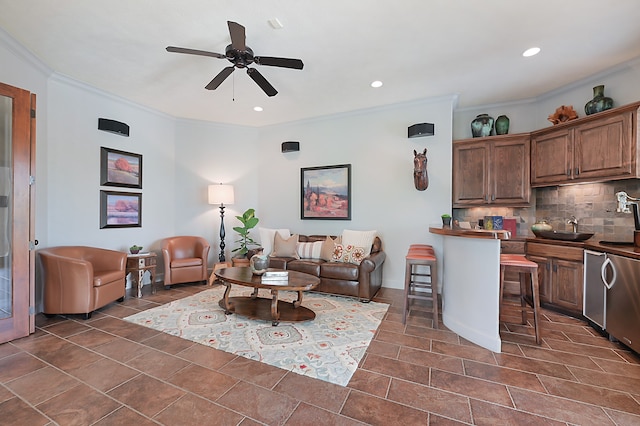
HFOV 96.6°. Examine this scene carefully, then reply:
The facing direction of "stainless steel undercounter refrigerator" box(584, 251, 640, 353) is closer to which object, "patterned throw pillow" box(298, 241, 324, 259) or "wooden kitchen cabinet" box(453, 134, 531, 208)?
the patterned throw pillow

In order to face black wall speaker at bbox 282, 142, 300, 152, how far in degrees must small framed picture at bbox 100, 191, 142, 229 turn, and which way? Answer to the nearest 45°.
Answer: approximately 45° to its left

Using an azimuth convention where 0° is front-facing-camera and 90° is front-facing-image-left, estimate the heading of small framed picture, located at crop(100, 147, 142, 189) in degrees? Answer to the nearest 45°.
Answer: approximately 315°

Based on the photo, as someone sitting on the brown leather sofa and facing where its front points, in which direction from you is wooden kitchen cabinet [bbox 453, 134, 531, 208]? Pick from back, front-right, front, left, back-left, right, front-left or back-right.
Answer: back-left

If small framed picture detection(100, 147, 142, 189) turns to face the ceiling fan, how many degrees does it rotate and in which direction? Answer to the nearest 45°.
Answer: approximately 45° to its right

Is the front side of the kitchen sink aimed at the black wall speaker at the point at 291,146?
no

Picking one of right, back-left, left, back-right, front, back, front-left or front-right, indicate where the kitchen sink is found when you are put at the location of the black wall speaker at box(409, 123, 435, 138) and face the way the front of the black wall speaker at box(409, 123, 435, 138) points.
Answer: left

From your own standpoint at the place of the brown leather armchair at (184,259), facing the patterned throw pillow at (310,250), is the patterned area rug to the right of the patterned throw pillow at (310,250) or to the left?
right

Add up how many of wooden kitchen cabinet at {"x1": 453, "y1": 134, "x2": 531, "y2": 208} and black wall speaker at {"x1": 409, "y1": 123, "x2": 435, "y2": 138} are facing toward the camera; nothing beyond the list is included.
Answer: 2

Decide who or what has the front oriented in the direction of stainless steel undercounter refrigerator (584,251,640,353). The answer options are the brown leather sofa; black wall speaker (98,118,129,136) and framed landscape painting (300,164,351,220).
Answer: the black wall speaker

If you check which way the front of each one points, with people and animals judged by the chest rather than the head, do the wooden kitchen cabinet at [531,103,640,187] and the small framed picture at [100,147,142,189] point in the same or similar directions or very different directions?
very different directions

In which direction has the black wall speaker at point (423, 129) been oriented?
toward the camera

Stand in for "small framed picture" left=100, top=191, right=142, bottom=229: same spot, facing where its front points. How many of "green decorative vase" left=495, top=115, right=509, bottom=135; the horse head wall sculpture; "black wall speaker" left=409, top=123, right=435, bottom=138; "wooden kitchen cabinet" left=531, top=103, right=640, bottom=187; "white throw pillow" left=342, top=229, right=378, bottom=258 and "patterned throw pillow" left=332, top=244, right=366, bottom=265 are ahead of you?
6

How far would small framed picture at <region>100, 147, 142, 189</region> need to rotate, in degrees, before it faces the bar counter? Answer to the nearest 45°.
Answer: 0° — it already faces it

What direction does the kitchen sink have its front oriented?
toward the camera

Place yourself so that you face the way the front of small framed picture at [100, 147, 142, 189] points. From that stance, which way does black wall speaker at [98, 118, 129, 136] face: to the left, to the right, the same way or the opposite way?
the same way

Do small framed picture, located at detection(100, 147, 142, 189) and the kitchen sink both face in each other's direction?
no

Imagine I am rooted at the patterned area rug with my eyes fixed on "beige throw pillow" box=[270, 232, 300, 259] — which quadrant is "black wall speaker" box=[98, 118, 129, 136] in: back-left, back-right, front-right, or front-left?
front-left

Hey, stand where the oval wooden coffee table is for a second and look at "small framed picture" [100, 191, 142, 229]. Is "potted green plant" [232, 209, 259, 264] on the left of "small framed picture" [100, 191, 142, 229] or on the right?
right

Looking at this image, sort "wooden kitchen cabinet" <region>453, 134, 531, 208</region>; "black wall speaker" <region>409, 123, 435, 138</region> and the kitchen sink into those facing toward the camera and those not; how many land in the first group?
3
